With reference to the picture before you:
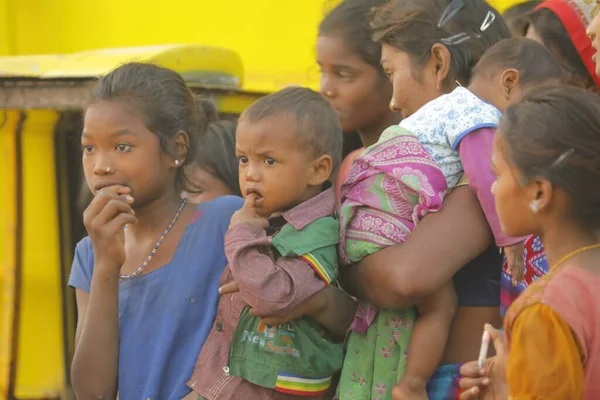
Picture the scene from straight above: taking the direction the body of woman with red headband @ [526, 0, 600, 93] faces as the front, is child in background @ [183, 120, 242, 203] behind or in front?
in front

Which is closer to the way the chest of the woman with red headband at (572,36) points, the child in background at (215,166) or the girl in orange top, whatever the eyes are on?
the child in background

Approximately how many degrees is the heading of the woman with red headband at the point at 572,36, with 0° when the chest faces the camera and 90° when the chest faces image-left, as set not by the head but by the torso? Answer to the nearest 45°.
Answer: approximately 90°

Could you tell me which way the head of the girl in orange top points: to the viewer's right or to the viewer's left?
to the viewer's left

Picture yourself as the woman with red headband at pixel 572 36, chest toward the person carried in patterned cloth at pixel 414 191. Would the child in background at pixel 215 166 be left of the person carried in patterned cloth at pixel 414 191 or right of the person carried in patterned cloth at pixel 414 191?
right

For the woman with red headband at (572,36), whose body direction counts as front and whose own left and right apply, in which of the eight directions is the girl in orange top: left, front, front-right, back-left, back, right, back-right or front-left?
left
